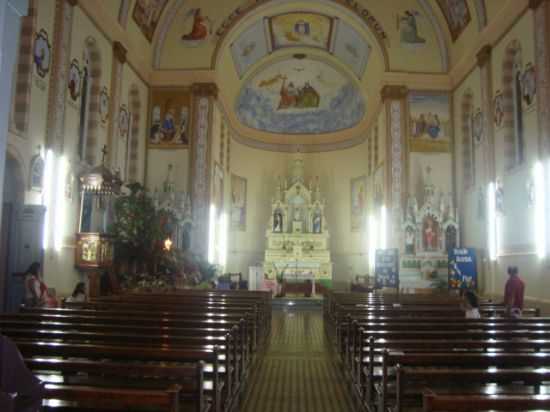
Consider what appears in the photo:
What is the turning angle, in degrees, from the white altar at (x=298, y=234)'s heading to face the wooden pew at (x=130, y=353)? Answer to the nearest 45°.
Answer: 0° — it already faces it

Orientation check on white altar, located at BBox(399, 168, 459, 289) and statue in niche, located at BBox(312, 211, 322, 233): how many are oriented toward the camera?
2

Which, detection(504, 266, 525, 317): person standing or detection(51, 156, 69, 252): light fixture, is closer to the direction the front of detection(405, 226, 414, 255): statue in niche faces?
the person standing

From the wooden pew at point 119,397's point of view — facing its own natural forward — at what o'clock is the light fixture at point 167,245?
The light fixture is roughly at 12 o'clock from the wooden pew.

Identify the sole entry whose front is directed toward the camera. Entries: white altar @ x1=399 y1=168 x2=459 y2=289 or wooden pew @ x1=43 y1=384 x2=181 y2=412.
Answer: the white altar

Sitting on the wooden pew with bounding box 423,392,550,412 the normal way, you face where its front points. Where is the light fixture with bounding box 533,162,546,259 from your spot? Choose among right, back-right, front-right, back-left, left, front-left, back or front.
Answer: front

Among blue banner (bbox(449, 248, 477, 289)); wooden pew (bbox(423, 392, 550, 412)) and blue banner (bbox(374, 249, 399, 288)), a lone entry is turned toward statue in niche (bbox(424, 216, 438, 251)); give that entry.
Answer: the wooden pew

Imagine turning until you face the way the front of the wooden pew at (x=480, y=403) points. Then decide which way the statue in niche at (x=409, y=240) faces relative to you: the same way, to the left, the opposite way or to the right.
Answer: the opposite way

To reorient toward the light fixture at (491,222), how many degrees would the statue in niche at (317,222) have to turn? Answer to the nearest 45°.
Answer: approximately 45° to its left

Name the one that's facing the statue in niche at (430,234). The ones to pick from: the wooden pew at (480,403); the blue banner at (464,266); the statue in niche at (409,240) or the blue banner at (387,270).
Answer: the wooden pew

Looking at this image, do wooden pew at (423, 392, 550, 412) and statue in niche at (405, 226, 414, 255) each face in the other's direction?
yes

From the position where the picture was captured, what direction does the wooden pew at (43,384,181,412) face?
facing away from the viewer

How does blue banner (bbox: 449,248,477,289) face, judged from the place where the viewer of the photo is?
facing the viewer

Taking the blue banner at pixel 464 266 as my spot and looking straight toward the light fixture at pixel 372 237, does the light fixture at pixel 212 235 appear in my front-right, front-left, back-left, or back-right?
front-left

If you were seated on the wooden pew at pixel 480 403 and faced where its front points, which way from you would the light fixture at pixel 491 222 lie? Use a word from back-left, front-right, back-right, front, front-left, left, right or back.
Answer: front

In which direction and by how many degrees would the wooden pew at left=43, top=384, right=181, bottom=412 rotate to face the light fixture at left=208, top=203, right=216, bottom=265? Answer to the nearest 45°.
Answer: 0° — it already faces it

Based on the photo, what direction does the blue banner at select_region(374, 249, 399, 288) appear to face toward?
toward the camera

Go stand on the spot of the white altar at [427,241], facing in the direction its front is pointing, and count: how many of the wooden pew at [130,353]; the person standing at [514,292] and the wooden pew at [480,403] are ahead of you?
3

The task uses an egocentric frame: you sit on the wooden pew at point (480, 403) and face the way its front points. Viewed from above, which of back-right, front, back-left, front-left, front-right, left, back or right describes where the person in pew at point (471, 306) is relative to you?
front
